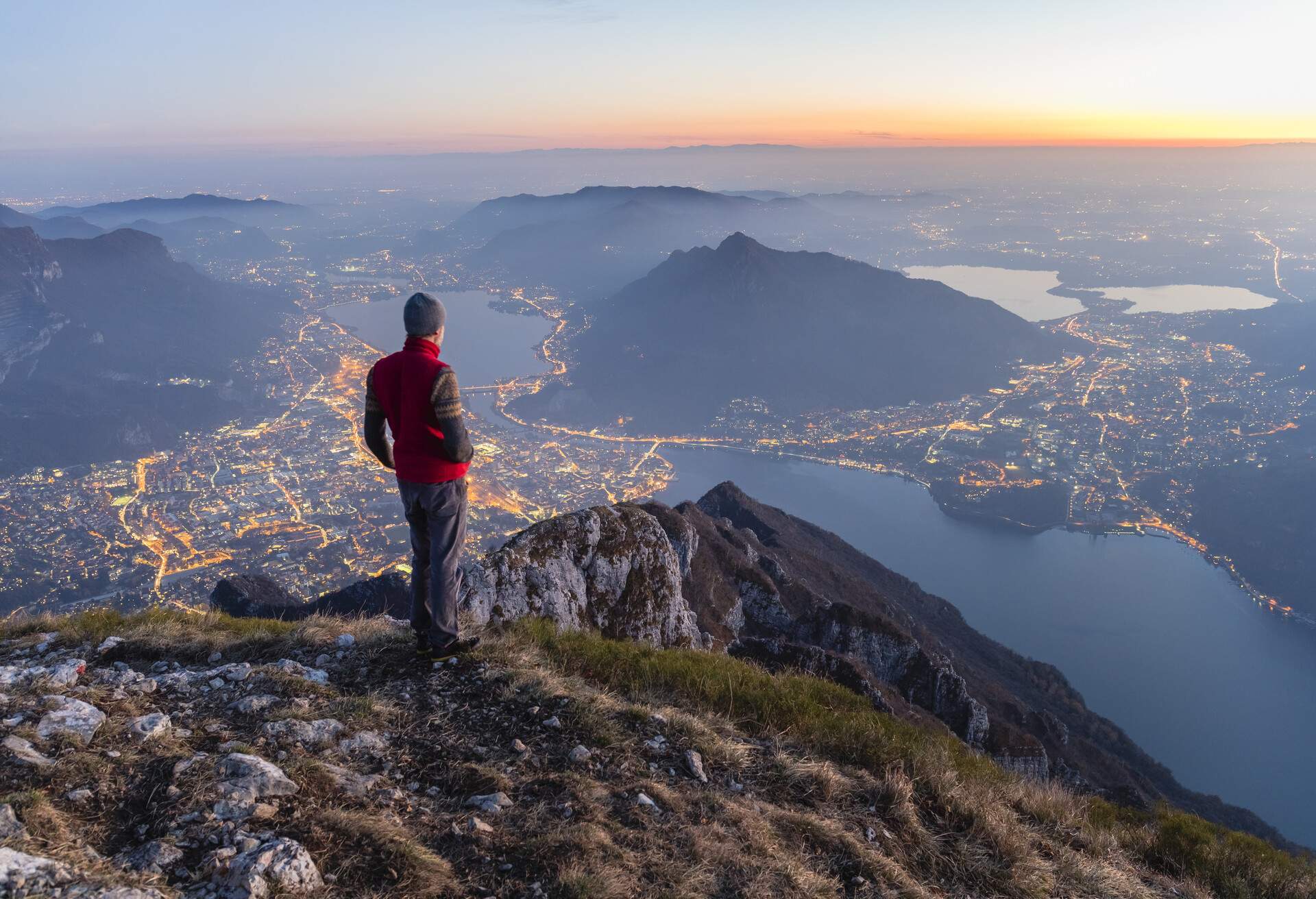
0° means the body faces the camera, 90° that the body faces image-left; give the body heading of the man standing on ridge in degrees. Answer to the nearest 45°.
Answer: approximately 225°

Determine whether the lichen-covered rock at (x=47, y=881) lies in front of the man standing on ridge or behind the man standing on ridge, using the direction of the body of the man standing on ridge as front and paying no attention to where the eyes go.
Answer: behind

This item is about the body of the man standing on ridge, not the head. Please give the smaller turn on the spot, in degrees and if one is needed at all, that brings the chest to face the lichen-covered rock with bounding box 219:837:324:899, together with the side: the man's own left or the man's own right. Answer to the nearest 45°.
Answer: approximately 135° to the man's own right

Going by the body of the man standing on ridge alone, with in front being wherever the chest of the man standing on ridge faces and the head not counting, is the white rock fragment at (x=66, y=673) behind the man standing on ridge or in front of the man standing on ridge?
behind

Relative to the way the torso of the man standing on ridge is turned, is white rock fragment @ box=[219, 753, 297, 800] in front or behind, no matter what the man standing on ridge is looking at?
behind

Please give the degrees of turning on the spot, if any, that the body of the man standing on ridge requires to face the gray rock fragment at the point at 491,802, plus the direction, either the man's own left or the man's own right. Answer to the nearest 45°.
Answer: approximately 135° to the man's own right

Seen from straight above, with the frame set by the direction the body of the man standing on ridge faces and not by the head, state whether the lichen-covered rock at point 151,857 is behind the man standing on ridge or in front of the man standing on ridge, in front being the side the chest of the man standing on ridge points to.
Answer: behind

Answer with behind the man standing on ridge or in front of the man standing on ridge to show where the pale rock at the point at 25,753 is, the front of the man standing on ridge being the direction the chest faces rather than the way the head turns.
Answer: behind
